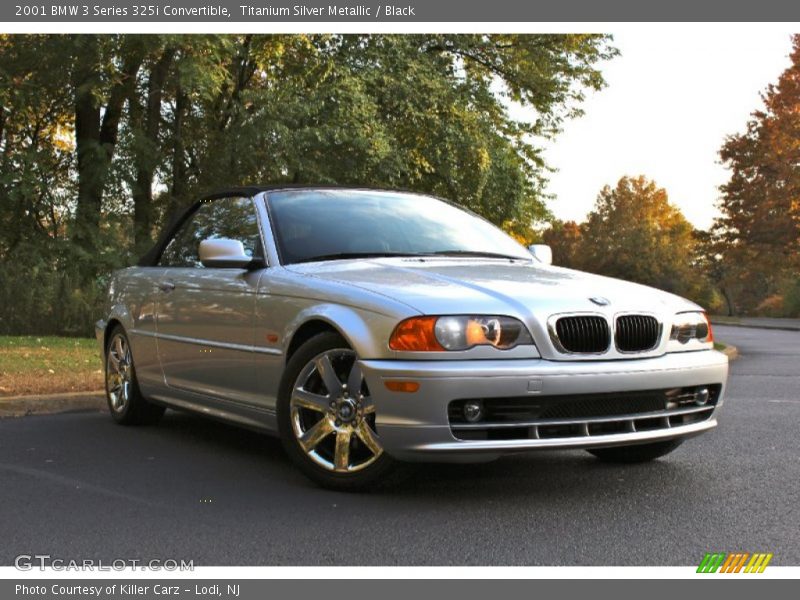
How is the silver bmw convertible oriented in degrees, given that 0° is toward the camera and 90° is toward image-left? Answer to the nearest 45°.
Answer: approximately 315°

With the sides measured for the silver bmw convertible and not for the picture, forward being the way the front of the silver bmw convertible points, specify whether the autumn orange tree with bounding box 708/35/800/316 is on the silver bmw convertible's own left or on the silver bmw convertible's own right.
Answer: on the silver bmw convertible's own left
